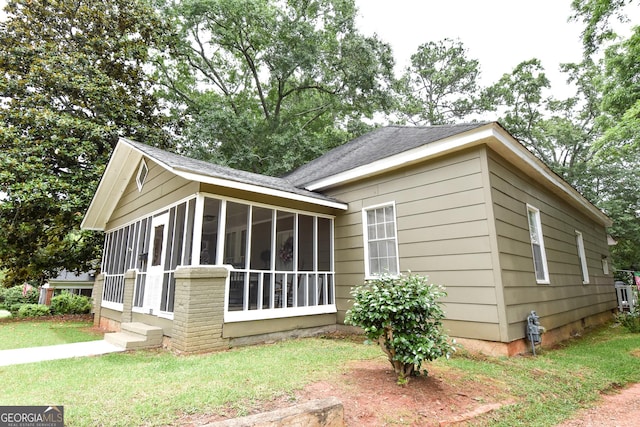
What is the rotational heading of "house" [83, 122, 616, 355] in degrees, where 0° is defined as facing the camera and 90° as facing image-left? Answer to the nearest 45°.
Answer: approximately 45°

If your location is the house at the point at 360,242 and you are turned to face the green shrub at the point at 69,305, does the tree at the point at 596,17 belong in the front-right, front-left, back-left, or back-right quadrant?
back-right

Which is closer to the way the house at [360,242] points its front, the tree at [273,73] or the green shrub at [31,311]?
the green shrub

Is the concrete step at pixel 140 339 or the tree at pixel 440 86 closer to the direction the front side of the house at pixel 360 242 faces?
the concrete step

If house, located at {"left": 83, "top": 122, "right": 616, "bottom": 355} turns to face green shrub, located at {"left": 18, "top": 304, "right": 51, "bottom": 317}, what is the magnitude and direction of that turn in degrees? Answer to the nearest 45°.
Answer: approximately 90° to its right

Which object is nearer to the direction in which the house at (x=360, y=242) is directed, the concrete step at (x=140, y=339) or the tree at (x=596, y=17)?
the concrete step

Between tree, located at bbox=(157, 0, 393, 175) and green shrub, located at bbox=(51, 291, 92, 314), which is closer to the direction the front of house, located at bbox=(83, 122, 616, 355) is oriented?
the green shrub

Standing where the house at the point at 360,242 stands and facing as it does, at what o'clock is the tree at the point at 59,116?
The tree is roughly at 2 o'clock from the house.

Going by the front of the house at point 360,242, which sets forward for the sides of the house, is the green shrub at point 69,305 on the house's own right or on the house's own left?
on the house's own right

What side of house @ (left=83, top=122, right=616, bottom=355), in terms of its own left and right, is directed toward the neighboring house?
right

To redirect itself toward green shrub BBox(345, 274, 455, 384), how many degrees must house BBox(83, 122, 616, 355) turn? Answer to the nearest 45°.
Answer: approximately 45° to its left
